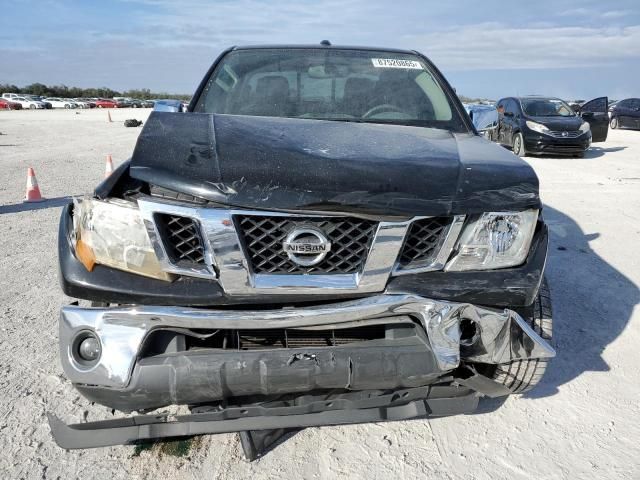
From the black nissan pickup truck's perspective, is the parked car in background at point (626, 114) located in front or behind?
behind

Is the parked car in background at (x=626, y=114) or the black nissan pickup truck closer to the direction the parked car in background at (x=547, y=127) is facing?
the black nissan pickup truck

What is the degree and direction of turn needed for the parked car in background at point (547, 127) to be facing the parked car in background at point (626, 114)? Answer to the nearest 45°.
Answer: approximately 135° to its left

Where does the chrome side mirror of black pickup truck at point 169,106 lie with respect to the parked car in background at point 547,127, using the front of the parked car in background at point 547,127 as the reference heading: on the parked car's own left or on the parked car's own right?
on the parked car's own right

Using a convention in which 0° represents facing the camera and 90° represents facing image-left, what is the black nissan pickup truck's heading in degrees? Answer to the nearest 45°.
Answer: approximately 0°

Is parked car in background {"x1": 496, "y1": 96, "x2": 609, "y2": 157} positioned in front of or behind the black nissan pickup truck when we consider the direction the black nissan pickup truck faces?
behind

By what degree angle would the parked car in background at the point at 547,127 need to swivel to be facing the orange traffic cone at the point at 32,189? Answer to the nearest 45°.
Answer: approximately 90° to its right

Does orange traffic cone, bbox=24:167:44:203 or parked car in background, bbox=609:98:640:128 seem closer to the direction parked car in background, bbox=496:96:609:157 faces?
the orange traffic cone

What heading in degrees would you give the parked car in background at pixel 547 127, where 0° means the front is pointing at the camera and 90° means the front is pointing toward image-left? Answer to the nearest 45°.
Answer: approximately 315°

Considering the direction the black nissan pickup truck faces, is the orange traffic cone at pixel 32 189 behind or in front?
behind
